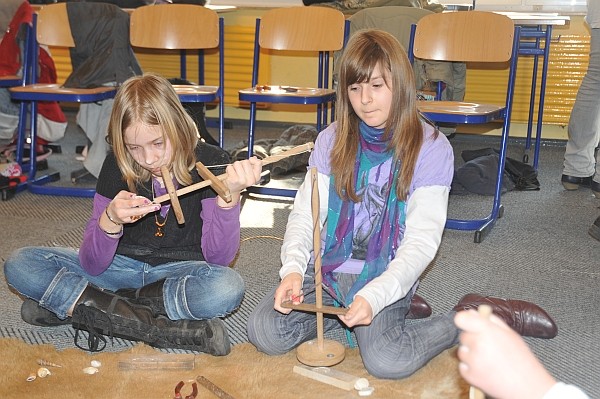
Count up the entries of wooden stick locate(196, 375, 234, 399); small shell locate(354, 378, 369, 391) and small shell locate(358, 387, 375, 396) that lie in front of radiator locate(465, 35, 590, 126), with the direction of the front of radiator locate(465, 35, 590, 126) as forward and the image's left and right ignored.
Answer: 3

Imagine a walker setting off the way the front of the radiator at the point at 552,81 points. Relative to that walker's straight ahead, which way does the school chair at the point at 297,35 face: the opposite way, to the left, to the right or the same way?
the same way

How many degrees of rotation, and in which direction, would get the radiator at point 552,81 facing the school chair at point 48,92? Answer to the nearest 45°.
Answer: approximately 45° to its right

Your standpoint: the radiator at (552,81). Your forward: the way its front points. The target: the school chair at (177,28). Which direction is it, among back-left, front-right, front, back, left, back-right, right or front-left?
front-right

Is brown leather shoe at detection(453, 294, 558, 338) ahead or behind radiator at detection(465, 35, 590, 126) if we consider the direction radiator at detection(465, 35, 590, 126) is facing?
ahead

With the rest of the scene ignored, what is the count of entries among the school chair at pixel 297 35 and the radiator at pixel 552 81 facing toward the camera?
2

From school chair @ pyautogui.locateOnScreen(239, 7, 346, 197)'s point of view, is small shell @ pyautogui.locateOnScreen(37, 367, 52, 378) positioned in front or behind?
in front

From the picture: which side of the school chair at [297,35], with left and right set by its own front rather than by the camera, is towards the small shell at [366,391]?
front

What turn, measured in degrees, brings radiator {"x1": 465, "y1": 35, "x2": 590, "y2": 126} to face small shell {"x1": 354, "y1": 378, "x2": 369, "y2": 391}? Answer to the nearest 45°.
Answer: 0° — it already faces it

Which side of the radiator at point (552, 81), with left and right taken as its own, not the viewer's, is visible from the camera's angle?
front

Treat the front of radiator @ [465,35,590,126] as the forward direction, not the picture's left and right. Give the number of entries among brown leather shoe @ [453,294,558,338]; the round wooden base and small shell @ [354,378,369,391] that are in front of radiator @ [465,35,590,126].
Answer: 3

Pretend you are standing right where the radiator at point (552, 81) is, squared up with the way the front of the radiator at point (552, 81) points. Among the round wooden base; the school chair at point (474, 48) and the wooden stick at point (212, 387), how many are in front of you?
3

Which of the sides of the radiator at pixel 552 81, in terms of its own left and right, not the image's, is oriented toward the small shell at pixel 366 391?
front
